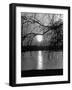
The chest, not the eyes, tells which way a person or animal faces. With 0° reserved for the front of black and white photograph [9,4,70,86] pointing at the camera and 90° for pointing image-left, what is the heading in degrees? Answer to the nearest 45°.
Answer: approximately 315°
